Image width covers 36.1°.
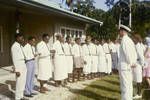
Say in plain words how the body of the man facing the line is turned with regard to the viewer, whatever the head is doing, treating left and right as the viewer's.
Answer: facing to the left of the viewer

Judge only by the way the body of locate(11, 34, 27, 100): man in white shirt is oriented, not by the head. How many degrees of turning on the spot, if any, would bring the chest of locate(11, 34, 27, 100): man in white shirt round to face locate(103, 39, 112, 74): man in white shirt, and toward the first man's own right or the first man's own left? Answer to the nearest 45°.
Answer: approximately 45° to the first man's own left

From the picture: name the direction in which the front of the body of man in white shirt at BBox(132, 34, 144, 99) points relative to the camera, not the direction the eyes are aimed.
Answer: to the viewer's left

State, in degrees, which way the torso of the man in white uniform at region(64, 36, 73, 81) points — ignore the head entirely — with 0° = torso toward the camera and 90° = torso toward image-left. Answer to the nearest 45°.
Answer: approximately 315°

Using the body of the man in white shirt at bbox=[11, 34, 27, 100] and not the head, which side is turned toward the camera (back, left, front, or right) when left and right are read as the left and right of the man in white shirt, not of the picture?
right
